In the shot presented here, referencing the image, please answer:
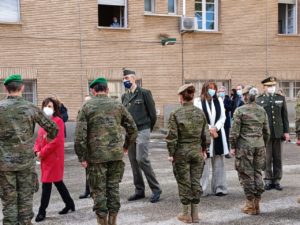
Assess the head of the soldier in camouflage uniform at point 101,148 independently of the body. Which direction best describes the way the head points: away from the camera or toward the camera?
away from the camera

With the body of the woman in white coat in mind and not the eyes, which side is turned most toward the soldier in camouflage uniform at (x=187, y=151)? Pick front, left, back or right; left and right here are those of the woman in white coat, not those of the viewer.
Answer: front

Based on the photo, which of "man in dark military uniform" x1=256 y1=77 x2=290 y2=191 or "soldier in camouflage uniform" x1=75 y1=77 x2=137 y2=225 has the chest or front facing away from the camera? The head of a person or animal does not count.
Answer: the soldier in camouflage uniform

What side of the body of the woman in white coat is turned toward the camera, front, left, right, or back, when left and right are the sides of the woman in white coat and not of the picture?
front

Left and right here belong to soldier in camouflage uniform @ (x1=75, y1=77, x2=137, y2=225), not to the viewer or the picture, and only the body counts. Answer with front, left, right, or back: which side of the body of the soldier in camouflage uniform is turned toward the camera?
back

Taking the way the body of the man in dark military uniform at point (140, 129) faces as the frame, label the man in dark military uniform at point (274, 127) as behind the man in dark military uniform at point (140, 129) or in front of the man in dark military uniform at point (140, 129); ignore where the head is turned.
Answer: behind

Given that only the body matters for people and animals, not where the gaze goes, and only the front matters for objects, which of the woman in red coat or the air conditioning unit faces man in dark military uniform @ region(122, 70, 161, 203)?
the air conditioning unit

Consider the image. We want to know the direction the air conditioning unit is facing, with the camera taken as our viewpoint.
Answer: facing the viewer

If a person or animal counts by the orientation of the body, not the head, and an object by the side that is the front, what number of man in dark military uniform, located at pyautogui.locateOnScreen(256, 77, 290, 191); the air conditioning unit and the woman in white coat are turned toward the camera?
3

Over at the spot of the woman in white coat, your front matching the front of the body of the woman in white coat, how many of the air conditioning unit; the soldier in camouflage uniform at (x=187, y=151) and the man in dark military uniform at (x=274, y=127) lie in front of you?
1

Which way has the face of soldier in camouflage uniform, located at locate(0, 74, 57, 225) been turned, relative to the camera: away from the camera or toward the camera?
away from the camera

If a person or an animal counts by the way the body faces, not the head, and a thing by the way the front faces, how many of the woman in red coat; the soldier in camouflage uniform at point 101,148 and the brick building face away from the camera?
1

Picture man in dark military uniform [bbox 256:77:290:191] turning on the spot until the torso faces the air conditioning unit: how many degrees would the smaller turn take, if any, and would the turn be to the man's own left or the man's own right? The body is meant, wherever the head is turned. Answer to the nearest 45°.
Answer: approximately 180°

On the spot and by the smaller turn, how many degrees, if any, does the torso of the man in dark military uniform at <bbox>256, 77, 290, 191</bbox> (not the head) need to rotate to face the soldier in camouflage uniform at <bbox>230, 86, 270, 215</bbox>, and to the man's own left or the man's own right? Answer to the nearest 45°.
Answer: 0° — they already face them

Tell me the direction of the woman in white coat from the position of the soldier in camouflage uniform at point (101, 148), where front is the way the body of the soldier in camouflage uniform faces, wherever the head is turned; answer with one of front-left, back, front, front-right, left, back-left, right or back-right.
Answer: front-right

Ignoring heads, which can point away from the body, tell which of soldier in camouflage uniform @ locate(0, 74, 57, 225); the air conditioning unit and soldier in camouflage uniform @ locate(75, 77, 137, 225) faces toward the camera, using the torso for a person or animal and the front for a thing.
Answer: the air conditioning unit

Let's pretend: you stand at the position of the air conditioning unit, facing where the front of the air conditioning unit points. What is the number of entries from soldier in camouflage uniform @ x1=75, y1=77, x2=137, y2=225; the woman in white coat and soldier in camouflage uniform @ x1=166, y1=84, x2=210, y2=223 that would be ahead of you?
3

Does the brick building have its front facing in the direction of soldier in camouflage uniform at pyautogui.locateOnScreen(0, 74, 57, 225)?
yes
